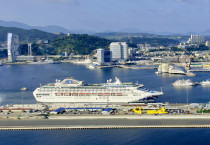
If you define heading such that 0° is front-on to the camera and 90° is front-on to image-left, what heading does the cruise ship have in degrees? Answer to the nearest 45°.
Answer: approximately 270°
